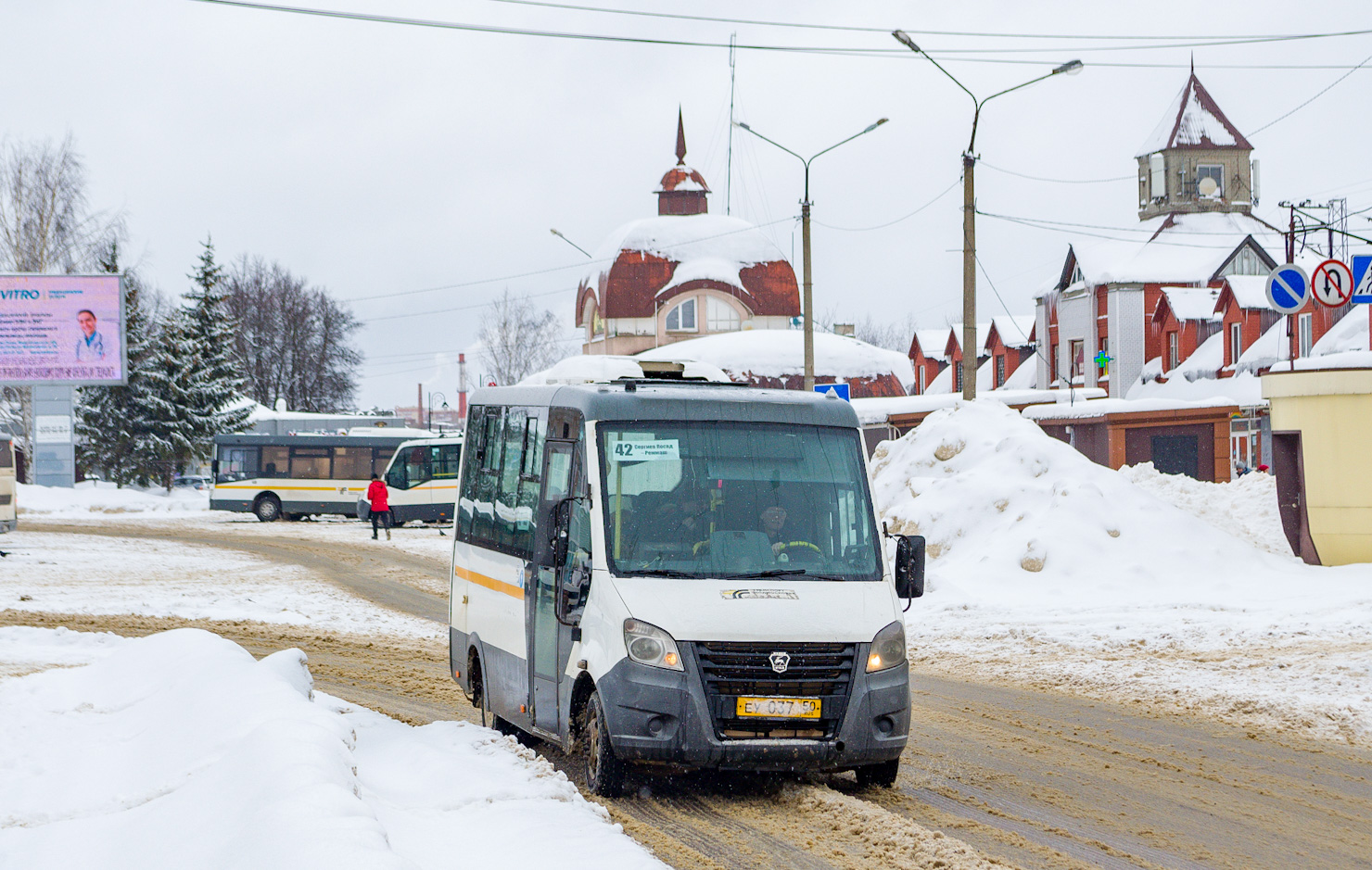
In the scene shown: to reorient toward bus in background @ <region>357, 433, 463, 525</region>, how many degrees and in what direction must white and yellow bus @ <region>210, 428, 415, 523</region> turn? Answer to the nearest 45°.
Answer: approximately 135° to its left

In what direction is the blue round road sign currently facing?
toward the camera

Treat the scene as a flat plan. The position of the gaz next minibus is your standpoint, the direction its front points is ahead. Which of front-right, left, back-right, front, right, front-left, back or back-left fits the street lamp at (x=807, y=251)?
back-left

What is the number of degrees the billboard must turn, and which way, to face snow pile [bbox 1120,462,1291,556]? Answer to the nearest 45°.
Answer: approximately 45° to its left

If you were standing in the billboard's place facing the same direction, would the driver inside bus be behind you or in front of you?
in front

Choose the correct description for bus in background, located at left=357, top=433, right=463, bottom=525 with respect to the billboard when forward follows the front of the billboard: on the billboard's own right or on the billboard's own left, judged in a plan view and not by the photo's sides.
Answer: on the billboard's own left

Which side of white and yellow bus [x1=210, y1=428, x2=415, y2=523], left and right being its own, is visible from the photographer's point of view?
left

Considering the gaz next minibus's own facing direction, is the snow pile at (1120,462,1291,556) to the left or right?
on its left

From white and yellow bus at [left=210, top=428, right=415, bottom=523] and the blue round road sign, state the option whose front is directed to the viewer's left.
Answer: the white and yellow bus

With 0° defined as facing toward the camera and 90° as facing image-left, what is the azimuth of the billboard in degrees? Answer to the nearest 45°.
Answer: approximately 0°
